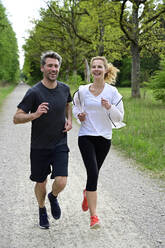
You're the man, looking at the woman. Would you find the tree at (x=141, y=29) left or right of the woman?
left

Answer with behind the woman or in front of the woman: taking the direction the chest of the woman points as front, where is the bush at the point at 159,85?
behind

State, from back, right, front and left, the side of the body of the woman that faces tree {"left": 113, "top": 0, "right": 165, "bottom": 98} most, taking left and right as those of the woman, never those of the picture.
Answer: back

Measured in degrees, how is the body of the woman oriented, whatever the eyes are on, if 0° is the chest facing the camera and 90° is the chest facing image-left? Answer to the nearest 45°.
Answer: approximately 0°

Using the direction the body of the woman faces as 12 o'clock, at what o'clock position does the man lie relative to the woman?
The man is roughly at 2 o'clock from the woman.

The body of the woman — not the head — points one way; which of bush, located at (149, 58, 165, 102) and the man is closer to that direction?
the man

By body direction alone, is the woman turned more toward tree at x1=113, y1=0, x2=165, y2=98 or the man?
the man
